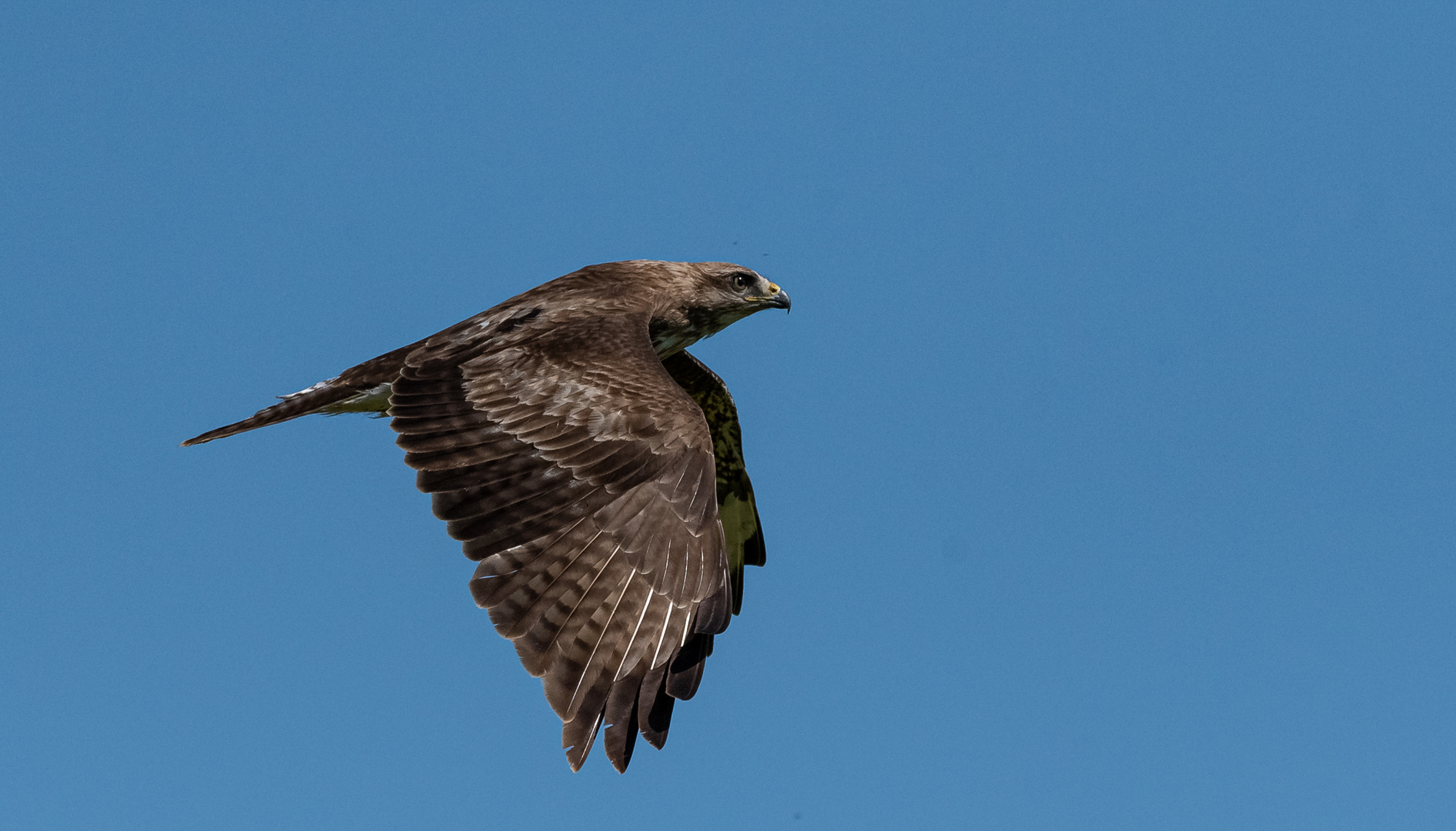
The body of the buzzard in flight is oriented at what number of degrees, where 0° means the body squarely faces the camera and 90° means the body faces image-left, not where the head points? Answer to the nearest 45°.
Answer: approximately 270°
